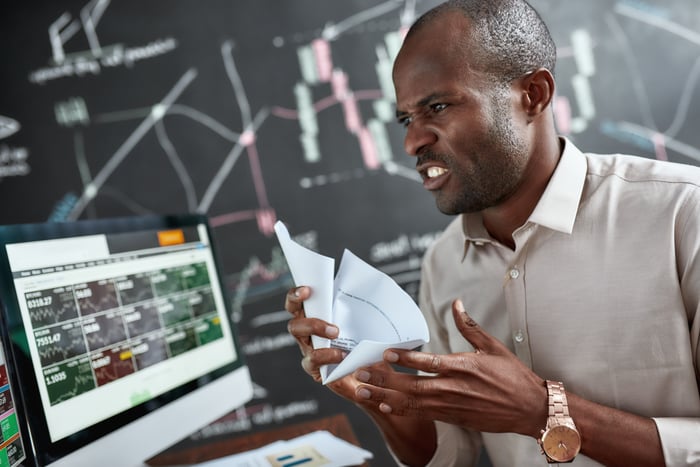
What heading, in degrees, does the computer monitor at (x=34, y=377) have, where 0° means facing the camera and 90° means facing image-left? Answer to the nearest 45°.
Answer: approximately 315°

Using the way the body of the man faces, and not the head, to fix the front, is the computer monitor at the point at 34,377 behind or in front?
in front

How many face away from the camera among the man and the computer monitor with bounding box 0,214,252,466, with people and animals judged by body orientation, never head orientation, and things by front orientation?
0

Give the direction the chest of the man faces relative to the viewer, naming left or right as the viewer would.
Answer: facing the viewer and to the left of the viewer
